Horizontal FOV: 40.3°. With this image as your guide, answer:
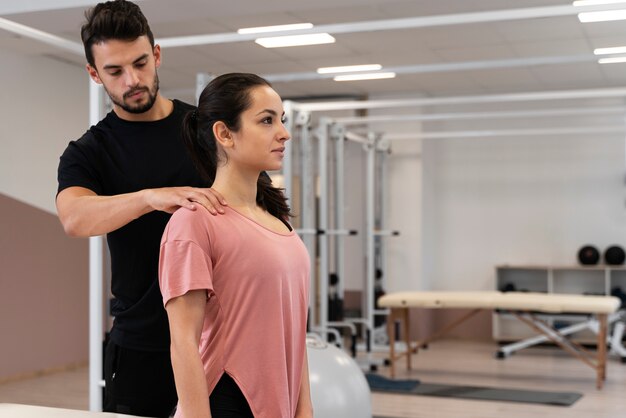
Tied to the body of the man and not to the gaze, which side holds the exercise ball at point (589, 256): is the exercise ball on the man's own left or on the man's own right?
on the man's own left

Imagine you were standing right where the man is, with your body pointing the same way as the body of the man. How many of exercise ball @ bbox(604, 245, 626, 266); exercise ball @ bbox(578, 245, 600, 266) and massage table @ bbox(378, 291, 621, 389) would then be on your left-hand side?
3

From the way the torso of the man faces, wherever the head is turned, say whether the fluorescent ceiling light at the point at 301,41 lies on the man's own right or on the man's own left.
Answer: on the man's own left

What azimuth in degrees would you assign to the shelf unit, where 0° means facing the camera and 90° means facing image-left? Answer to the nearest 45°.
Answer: approximately 0°

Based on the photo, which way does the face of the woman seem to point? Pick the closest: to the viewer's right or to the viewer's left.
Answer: to the viewer's right

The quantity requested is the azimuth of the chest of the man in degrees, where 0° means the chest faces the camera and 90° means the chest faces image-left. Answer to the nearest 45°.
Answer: approximately 315°

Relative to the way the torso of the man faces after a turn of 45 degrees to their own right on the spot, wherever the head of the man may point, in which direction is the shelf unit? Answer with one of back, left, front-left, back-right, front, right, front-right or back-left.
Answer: back-left

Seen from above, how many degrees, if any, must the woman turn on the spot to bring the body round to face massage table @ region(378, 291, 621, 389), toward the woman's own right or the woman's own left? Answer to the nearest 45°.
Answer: approximately 90° to the woman's own left

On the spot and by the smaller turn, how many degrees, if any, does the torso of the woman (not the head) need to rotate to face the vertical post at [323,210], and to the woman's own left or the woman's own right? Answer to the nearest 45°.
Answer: approximately 135° to the woman's own left
